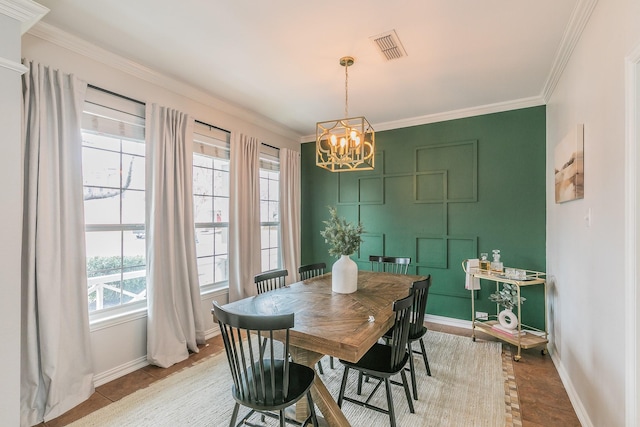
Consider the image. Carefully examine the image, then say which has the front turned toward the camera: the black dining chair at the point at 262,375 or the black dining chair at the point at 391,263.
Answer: the black dining chair at the point at 391,263

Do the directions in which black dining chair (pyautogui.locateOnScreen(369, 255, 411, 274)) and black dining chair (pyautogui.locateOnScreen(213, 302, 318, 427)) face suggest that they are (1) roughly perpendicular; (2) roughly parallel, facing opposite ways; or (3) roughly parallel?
roughly parallel, facing opposite ways

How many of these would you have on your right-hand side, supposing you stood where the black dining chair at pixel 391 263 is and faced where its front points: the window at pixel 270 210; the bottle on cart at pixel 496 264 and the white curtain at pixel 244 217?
2

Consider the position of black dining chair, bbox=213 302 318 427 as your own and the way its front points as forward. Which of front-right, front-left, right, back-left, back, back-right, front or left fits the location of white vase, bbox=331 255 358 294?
front

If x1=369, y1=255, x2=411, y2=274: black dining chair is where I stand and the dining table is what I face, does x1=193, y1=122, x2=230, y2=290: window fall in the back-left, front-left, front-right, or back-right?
front-right

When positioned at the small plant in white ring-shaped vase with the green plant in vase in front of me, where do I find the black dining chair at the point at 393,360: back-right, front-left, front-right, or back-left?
front-left

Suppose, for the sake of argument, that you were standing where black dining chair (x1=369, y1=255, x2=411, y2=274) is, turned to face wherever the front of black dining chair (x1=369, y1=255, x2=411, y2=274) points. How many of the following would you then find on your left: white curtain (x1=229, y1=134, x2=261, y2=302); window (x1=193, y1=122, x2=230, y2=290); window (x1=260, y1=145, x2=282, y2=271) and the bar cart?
1

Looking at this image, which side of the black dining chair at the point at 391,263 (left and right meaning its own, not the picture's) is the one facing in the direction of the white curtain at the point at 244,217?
right

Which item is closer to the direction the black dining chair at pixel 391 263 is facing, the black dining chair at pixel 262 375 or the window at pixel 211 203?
the black dining chair

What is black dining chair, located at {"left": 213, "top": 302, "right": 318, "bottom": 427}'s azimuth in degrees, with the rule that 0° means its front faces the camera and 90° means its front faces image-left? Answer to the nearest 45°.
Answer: approximately 225°

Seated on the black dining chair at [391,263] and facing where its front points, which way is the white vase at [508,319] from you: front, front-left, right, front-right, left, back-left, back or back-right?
left

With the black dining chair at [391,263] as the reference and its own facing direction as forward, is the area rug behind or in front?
in front

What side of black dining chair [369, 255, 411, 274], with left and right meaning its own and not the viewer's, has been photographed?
front

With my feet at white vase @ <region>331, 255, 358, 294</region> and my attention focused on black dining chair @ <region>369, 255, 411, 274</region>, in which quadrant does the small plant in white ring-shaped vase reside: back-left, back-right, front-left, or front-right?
front-right

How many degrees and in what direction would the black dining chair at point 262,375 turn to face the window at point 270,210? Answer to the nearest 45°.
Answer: approximately 45° to its left

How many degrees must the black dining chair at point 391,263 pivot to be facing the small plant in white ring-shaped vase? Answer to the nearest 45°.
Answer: approximately 90° to its left

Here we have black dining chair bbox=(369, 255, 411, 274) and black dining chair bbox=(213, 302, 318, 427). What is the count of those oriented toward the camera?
1
